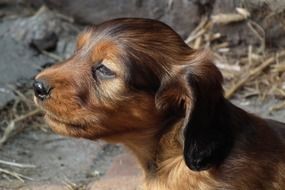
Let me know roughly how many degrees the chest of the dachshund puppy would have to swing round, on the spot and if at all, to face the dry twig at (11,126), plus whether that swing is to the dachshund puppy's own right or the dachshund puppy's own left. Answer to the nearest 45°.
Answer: approximately 45° to the dachshund puppy's own right

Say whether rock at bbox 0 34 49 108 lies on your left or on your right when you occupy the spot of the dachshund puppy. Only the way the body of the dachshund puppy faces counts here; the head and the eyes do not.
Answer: on your right

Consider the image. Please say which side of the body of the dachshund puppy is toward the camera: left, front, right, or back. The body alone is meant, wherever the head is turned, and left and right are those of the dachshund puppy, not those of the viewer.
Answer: left
